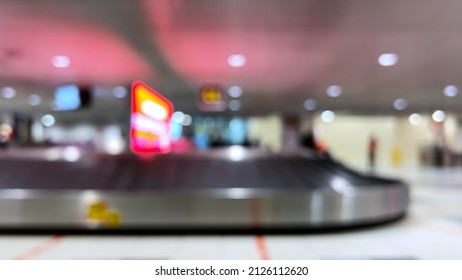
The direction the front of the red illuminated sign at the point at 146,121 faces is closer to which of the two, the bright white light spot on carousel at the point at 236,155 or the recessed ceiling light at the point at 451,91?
the bright white light spot on carousel

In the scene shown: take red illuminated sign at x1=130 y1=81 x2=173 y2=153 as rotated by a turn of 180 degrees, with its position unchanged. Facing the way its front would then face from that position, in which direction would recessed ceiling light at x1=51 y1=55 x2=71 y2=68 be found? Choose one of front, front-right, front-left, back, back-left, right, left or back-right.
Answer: front

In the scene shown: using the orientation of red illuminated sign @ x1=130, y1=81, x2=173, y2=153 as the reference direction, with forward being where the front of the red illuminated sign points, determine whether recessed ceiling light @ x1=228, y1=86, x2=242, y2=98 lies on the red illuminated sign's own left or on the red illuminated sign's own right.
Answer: on the red illuminated sign's own left

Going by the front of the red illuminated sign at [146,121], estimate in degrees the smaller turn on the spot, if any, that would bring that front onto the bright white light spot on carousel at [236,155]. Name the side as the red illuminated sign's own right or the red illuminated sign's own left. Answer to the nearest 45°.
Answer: approximately 45° to the red illuminated sign's own left

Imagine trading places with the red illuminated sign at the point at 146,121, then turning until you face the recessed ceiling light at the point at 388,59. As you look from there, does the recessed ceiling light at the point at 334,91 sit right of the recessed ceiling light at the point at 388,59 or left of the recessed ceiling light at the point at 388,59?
left

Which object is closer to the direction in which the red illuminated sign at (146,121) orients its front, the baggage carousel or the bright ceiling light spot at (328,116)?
the baggage carousel

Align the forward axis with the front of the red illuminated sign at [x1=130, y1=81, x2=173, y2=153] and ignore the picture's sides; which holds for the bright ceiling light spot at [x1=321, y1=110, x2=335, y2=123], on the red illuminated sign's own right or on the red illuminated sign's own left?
on the red illuminated sign's own left

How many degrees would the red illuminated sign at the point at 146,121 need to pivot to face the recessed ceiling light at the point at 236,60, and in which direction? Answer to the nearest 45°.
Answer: approximately 90° to its left

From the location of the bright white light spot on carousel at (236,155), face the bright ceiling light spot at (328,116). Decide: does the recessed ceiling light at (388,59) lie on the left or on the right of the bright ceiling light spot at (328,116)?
right

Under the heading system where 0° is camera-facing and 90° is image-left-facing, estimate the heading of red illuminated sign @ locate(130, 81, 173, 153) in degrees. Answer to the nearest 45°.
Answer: approximately 315°

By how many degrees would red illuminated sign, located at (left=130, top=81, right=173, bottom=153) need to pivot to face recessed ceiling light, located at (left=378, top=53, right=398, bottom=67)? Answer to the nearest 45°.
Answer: approximately 45° to its left
